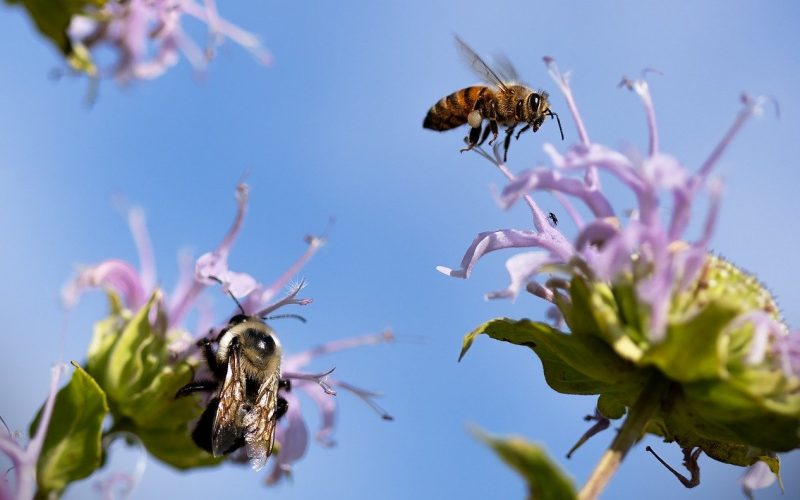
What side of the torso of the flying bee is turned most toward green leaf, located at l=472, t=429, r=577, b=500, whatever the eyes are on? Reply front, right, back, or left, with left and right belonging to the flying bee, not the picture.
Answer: right

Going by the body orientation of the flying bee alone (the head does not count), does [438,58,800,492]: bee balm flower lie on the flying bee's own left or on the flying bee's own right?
on the flying bee's own right

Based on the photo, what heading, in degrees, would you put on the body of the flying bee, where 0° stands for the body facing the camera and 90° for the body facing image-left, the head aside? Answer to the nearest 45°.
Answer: approximately 270°

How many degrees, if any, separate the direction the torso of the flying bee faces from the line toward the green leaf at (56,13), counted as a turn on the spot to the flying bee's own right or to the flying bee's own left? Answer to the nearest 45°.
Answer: approximately 135° to the flying bee's own right
